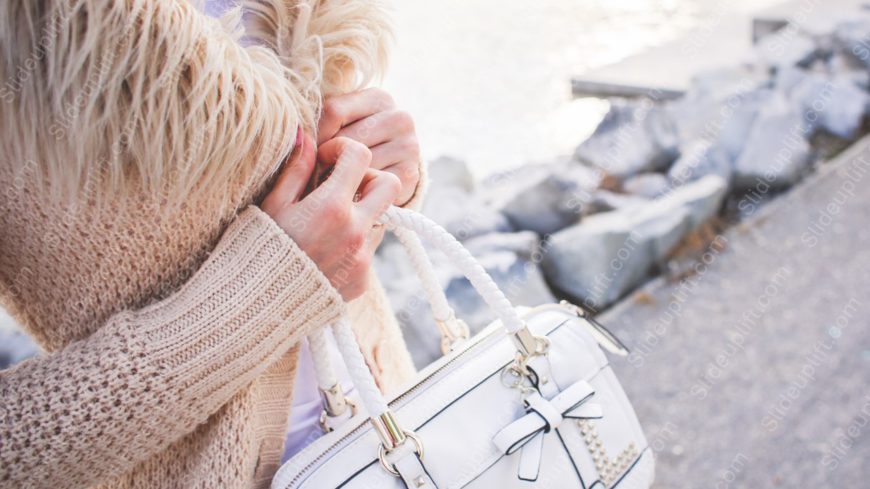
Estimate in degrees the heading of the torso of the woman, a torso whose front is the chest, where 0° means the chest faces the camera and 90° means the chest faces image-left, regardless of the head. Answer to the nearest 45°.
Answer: approximately 270°

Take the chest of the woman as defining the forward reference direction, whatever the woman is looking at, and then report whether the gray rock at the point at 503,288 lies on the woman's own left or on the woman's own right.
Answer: on the woman's own left

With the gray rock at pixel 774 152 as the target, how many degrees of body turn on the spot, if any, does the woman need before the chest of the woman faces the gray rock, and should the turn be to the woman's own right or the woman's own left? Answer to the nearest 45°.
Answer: approximately 45° to the woman's own left

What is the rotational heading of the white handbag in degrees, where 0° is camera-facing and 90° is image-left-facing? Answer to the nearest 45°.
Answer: approximately 315°

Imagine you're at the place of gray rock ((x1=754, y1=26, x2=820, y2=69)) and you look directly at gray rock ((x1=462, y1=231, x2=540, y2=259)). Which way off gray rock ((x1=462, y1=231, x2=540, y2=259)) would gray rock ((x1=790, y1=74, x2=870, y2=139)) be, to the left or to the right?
left

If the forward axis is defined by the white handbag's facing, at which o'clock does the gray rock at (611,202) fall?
The gray rock is roughly at 8 o'clock from the white handbag.

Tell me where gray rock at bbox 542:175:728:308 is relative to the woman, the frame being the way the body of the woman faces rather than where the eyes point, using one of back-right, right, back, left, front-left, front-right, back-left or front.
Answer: front-left

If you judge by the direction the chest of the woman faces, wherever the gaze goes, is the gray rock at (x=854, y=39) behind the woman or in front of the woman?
in front

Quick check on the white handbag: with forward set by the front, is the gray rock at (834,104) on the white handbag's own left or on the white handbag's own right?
on the white handbag's own left

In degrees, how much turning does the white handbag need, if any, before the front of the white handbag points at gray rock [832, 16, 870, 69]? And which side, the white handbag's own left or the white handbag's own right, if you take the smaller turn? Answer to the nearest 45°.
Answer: approximately 90° to the white handbag's own left
